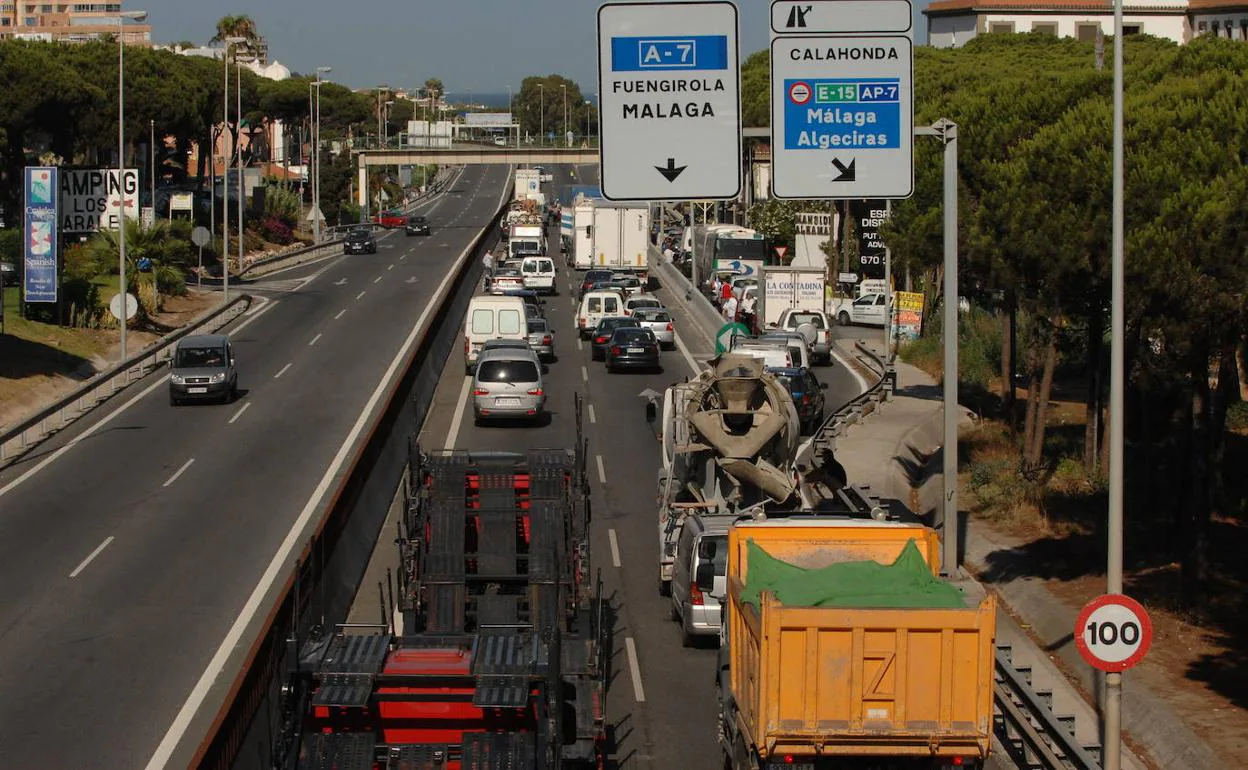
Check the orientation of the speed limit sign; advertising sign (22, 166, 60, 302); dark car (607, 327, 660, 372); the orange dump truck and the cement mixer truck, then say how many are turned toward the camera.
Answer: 2

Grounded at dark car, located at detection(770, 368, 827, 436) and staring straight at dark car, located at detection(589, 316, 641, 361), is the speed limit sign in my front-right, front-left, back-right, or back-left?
back-left

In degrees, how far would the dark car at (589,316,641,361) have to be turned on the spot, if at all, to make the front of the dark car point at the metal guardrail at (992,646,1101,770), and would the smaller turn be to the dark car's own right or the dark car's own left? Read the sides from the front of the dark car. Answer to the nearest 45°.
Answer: approximately 180°

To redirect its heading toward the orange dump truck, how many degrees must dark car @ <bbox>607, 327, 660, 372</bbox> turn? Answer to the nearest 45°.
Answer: approximately 180°

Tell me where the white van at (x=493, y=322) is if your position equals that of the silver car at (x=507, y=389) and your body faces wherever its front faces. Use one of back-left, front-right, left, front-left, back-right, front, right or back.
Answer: front

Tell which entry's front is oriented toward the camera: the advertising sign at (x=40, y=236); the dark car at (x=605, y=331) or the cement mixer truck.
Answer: the advertising sign

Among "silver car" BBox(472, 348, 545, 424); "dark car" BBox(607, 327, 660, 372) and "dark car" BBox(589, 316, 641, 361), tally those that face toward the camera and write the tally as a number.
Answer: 0

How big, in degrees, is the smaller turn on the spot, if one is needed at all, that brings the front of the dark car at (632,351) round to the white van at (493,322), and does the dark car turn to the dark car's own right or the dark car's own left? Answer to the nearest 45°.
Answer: approximately 90° to the dark car's own left

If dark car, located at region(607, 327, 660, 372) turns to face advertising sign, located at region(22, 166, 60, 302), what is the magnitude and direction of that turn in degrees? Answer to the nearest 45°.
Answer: approximately 90° to its left

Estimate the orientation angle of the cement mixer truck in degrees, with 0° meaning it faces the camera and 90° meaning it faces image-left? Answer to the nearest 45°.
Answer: approximately 180°

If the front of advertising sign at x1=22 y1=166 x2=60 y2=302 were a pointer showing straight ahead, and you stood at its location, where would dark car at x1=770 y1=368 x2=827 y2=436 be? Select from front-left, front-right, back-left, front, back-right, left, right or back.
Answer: front-left

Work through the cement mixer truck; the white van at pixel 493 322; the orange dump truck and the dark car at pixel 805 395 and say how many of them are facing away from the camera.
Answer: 4

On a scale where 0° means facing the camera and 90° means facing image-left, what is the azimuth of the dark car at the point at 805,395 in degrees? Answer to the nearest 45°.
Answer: approximately 180°

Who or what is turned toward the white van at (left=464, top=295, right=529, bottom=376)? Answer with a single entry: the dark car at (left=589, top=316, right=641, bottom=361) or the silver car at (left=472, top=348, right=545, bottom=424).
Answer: the silver car
